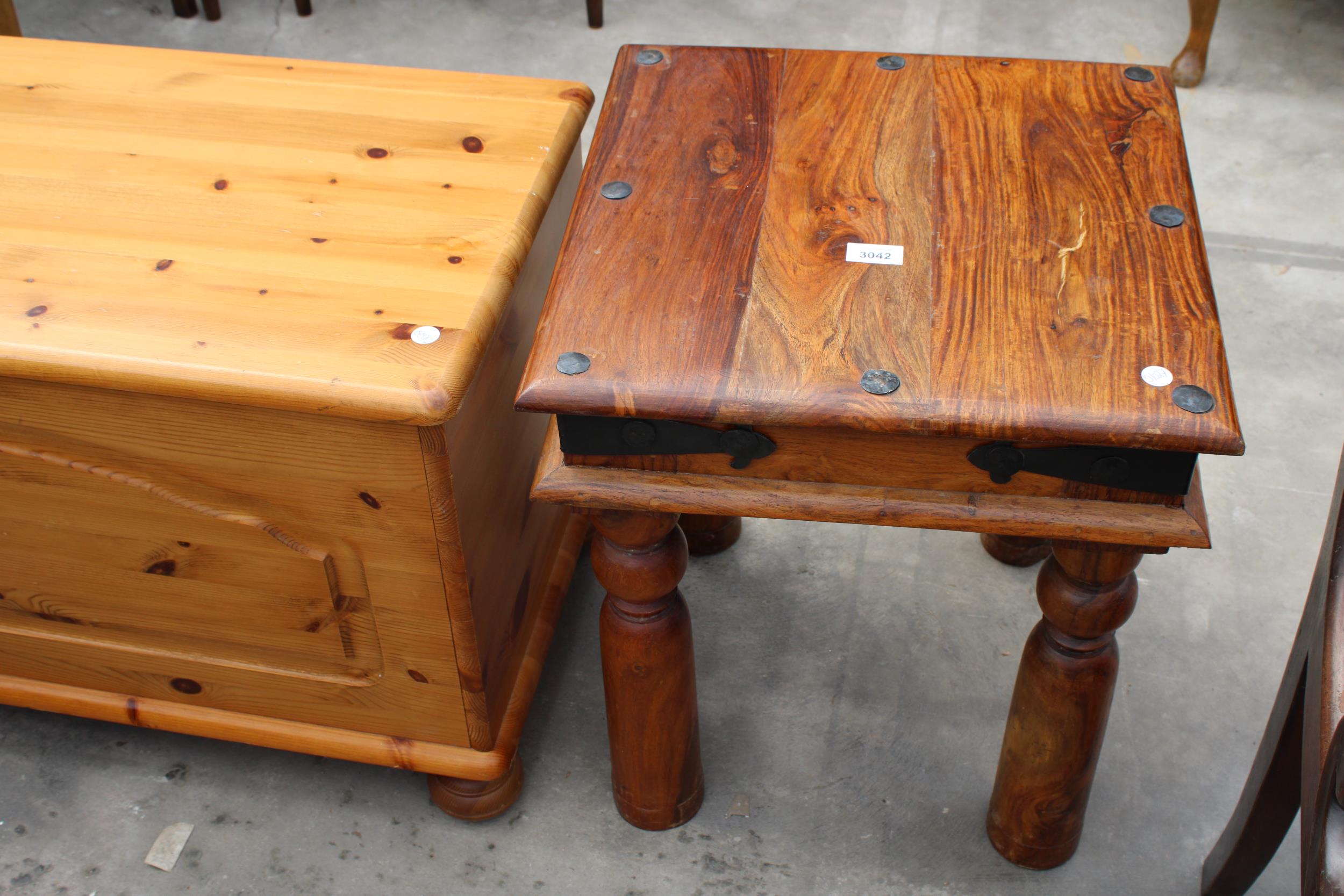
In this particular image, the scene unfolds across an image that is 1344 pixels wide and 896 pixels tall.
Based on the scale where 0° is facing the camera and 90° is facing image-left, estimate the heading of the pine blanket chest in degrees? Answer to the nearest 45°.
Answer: approximately 0°

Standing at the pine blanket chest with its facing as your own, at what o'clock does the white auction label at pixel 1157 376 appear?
The white auction label is roughly at 10 o'clock from the pine blanket chest.
